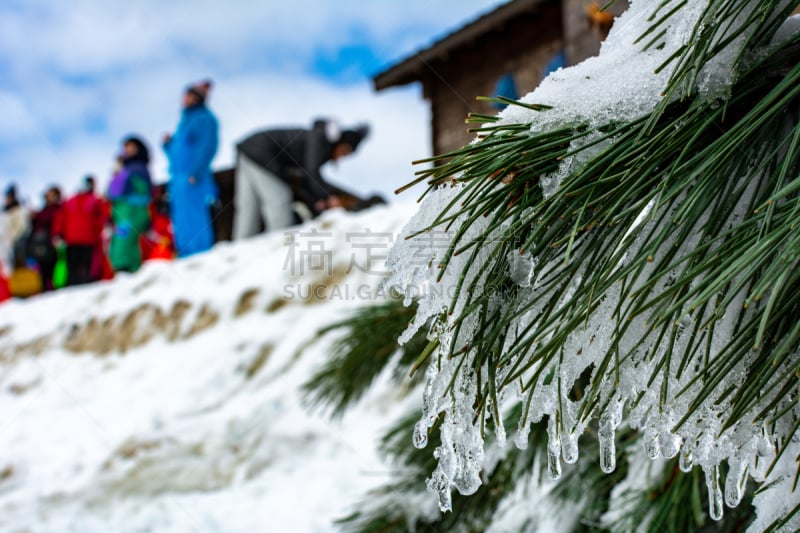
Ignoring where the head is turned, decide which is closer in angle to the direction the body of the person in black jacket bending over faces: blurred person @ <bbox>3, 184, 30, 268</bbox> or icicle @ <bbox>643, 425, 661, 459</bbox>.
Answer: the icicle

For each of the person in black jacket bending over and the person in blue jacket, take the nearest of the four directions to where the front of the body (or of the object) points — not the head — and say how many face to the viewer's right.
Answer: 1

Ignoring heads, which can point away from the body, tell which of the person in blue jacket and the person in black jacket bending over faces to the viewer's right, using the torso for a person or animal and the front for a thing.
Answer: the person in black jacket bending over

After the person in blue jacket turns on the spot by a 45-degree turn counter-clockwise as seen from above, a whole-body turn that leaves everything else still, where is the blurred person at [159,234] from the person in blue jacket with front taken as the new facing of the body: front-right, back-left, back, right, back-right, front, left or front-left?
back-right

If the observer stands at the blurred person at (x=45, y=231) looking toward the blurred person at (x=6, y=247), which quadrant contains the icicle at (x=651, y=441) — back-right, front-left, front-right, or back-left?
back-left

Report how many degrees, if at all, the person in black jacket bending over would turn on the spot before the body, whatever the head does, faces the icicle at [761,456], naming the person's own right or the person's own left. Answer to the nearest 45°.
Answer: approximately 90° to the person's own right

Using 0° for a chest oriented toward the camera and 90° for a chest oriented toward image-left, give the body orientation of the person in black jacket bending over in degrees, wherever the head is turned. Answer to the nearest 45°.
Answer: approximately 270°

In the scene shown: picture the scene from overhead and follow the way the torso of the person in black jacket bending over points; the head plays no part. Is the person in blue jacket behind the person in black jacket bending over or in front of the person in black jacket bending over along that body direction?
behind
